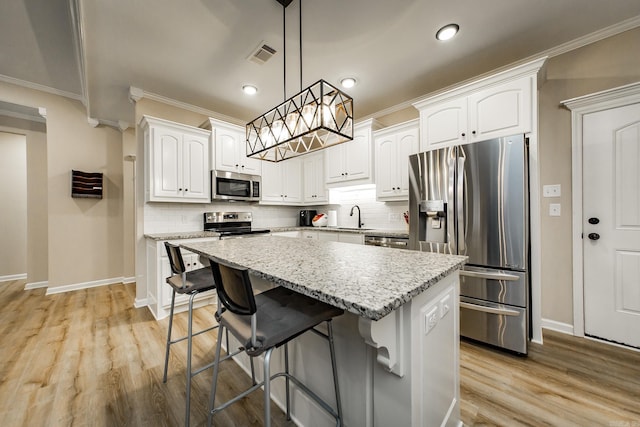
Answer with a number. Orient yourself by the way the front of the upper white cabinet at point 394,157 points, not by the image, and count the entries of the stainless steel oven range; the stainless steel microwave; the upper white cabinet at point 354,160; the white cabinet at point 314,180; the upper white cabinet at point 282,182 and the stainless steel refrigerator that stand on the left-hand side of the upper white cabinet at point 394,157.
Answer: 1

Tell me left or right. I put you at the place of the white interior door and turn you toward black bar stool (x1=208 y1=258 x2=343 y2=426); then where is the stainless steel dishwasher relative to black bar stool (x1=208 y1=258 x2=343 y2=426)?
right

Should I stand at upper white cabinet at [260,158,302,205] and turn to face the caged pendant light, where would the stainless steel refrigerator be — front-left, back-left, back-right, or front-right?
front-left

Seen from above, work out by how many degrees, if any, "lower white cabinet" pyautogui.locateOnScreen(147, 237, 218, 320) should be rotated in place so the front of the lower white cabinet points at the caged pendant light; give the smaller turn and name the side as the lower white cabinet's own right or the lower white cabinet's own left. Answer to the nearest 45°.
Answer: approximately 45° to the lower white cabinet's own left

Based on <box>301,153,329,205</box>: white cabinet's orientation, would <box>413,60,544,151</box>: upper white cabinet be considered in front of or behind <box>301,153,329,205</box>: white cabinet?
in front

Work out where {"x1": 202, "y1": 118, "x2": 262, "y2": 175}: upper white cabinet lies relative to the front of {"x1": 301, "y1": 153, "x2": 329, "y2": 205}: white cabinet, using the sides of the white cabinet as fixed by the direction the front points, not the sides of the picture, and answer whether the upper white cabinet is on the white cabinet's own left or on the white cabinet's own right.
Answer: on the white cabinet's own right

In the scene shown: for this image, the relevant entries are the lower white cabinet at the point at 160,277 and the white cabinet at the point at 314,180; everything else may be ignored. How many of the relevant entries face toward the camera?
2

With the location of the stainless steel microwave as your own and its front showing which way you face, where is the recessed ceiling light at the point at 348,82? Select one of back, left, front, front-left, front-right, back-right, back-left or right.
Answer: front

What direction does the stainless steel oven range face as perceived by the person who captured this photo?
facing the viewer and to the right of the viewer

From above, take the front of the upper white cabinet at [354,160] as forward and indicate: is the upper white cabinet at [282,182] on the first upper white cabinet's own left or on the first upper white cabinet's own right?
on the first upper white cabinet's own right

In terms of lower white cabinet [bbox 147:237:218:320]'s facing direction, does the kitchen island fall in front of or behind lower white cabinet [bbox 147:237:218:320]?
in front

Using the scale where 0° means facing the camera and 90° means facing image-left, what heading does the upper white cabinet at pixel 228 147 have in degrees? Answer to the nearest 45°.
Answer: approximately 315°

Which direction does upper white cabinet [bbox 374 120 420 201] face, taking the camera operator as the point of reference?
facing the viewer and to the left of the viewer
